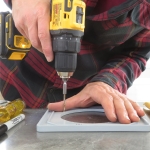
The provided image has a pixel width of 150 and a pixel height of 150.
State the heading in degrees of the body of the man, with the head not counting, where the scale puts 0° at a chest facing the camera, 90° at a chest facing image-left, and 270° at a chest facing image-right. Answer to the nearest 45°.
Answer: approximately 0°
